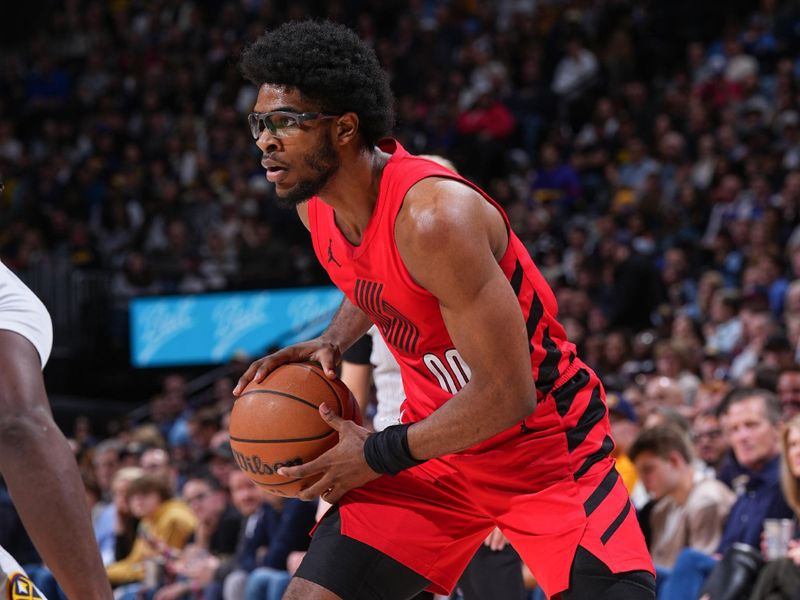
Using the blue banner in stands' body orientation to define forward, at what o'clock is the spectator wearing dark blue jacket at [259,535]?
The spectator wearing dark blue jacket is roughly at 12 o'clock from the blue banner in stands.

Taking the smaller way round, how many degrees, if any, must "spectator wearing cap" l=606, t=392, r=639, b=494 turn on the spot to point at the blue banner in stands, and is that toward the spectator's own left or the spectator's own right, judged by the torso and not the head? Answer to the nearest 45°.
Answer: approximately 90° to the spectator's own right

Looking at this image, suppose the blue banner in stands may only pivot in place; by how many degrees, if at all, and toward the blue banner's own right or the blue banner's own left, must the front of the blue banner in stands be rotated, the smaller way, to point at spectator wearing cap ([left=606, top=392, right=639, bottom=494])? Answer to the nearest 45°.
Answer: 0° — it already faces them

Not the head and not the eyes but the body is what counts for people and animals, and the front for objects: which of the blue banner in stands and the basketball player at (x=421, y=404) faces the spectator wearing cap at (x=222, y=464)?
the blue banner in stands

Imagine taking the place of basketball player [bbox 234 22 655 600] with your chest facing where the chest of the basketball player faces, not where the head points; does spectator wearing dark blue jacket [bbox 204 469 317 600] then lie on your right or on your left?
on your right

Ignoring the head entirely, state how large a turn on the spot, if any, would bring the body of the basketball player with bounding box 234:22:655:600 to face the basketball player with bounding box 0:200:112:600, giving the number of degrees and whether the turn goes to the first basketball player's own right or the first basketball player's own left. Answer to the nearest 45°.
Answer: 0° — they already face them

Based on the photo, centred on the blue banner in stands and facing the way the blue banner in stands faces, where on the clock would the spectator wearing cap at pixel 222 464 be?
The spectator wearing cap is roughly at 12 o'clock from the blue banner in stands.

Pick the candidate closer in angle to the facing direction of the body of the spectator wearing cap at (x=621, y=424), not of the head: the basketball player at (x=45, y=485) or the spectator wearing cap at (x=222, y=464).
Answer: the basketball player

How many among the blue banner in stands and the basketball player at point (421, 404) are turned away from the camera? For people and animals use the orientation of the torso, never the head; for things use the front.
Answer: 0

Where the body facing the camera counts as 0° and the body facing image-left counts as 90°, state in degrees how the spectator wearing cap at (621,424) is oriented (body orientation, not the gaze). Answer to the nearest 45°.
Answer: approximately 45°

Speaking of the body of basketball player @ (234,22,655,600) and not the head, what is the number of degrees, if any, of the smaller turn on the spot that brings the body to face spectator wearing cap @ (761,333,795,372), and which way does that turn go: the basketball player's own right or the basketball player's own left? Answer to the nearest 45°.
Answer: approximately 180°
